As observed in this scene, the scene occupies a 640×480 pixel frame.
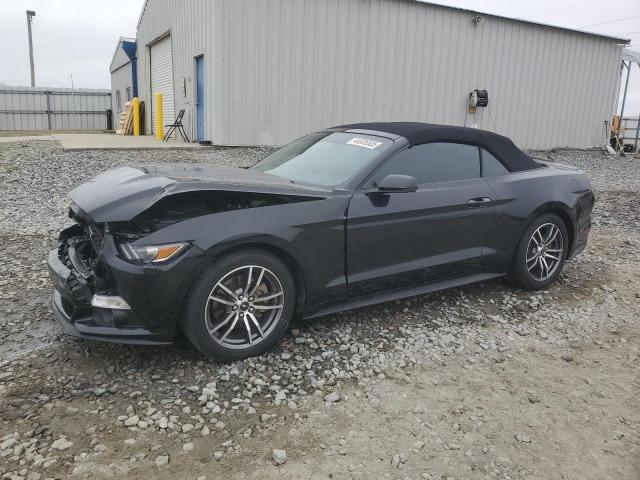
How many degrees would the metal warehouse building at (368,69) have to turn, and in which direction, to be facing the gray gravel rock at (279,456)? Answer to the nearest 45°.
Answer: approximately 90° to its left

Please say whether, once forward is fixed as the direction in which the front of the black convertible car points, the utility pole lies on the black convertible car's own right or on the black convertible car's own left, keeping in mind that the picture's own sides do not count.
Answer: on the black convertible car's own right

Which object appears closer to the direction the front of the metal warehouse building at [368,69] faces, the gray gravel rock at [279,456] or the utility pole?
the utility pole

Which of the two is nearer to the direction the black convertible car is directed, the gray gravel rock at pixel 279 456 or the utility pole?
the gray gravel rock

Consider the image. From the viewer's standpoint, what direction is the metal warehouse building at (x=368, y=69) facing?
to the viewer's left

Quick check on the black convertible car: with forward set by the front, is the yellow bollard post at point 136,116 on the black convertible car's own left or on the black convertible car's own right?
on the black convertible car's own right

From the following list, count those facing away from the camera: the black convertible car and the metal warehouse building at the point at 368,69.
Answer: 0

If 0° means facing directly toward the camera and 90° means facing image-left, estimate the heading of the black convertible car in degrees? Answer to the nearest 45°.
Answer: approximately 45°

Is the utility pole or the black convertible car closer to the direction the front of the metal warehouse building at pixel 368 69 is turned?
the utility pole

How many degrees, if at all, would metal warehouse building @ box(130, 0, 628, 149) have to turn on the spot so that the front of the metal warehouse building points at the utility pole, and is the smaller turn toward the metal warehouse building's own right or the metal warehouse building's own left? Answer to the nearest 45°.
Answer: approximately 45° to the metal warehouse building's own right

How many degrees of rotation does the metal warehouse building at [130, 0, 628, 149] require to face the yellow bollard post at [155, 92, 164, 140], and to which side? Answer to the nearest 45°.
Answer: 0° — it already faces it
